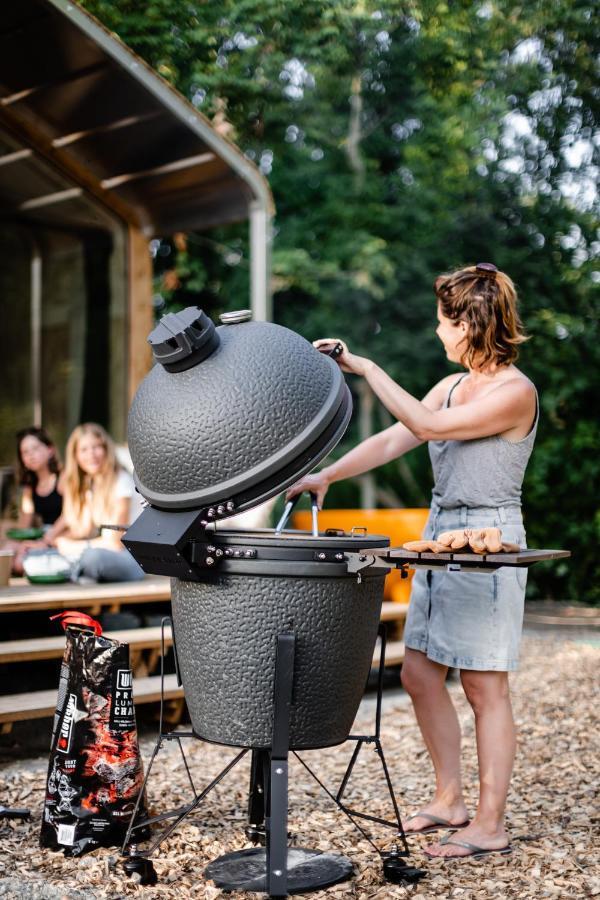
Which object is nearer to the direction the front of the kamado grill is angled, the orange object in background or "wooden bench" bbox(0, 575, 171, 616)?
the orange object in background

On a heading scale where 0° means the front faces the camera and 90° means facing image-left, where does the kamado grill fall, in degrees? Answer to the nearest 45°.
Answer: approximately 225°

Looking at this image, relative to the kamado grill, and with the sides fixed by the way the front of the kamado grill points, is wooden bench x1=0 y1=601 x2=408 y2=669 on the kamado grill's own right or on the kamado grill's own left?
on the kamado grill's own left

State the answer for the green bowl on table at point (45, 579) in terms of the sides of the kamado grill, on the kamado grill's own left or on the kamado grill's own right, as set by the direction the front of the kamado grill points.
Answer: on the kamado grill's own left

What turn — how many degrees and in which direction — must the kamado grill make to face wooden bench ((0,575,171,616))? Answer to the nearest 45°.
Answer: approximately 90° to its left

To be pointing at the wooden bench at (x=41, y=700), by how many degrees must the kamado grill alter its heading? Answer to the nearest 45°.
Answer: approximately 90° to its left

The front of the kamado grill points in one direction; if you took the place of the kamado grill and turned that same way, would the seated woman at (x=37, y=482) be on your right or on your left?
on your left

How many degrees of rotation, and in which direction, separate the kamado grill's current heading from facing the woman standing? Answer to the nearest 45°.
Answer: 0° — it already faces them
